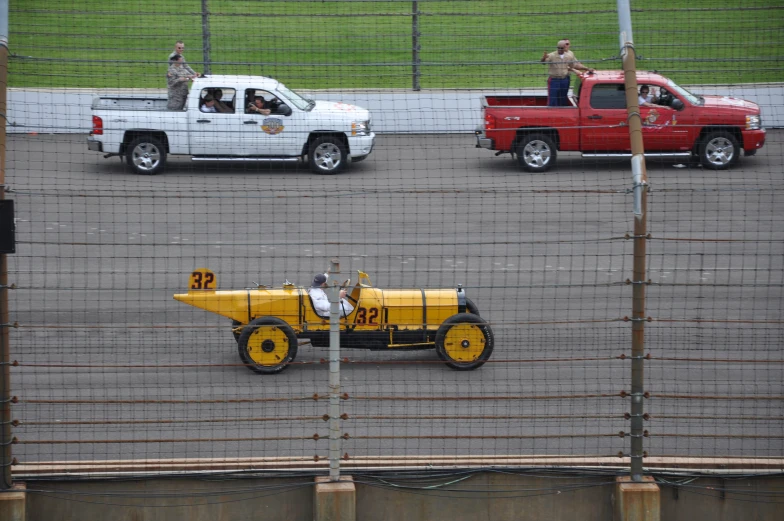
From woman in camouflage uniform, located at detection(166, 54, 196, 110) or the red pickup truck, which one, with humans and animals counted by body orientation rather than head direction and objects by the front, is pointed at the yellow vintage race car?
the woman in camouflage uniform

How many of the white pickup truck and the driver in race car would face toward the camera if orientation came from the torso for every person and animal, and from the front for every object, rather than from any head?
0

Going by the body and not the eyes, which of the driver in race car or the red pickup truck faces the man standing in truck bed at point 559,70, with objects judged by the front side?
the driver in race car

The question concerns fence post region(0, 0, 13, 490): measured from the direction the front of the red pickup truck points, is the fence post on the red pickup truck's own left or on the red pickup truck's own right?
on the red pickup truck's own right

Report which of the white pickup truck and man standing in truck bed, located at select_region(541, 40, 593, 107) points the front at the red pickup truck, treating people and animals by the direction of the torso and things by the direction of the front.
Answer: the white pickup truck

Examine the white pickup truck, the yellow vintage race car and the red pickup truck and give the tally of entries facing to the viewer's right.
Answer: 3

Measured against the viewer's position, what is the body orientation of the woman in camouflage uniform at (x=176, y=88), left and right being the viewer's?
facing the viewer and to the right of the viewer

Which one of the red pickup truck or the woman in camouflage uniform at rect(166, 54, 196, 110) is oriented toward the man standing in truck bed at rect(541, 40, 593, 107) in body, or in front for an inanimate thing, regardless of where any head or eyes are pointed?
the woman in camouflage uniform

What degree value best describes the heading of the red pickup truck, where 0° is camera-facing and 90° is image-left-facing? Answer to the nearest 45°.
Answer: approximately 270°

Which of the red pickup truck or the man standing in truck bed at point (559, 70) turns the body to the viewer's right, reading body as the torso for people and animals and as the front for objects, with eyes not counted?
the red pickup truck

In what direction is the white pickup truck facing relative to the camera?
to the viewer's right

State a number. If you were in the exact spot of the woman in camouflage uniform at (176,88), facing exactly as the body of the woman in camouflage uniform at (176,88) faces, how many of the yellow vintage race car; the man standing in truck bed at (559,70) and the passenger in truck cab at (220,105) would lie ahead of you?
2

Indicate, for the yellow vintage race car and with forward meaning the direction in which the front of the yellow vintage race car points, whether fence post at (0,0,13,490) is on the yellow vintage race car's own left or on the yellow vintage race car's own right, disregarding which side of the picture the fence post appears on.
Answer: on the yellow vintage race car's own right

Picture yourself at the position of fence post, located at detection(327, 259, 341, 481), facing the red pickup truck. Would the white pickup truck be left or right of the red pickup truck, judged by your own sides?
left

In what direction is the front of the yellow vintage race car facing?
to the viewer's right
